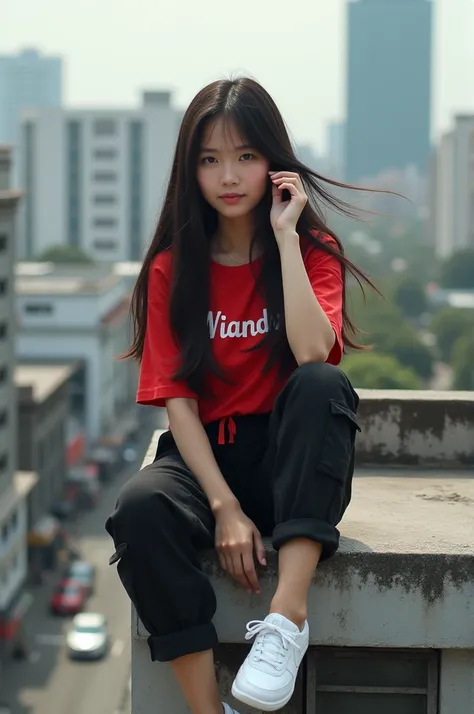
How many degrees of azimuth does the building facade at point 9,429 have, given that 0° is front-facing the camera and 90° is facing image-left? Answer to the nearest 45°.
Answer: approximately 270°

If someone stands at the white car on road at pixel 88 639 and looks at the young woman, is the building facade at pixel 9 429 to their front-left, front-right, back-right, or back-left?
back-right

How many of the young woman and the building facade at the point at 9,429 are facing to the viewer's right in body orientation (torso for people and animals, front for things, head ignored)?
1

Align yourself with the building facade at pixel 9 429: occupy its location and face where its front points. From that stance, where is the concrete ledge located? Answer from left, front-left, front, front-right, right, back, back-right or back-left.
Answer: right

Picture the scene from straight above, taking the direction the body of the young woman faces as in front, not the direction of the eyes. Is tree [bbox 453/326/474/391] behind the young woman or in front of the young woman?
behind

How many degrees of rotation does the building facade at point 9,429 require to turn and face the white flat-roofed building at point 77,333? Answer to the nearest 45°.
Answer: approximately 90° to its left

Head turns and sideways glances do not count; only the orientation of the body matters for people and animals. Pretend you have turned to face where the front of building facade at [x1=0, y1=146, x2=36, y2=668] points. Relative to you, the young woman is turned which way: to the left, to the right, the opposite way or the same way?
to the right

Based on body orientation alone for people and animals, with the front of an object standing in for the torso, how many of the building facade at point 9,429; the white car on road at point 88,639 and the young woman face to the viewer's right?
1
